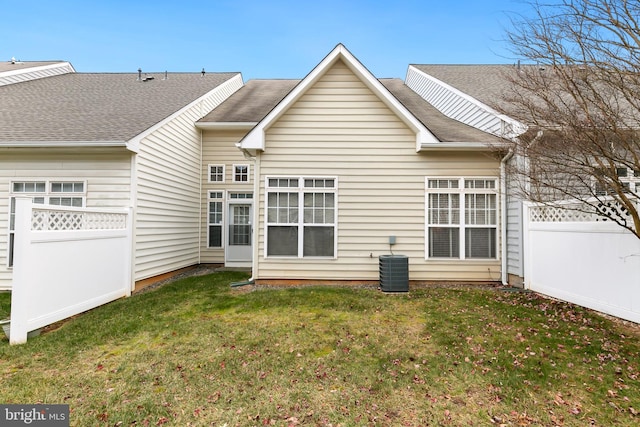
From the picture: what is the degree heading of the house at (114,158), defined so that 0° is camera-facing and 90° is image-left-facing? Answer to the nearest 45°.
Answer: approximately 180°

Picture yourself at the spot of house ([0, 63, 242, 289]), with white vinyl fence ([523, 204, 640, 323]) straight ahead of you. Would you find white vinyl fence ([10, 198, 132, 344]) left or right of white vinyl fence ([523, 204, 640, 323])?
right

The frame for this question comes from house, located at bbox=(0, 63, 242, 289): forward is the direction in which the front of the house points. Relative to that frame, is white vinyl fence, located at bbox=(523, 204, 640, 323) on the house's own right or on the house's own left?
on the house's own right

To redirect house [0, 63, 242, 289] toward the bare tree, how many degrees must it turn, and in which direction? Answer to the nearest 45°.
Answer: approximately 135° to its right

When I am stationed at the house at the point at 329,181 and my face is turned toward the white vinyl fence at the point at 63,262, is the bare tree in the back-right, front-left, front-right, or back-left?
back-left

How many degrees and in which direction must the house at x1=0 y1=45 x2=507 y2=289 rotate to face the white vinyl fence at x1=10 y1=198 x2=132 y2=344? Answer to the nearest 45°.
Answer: approximately 45° to its right
